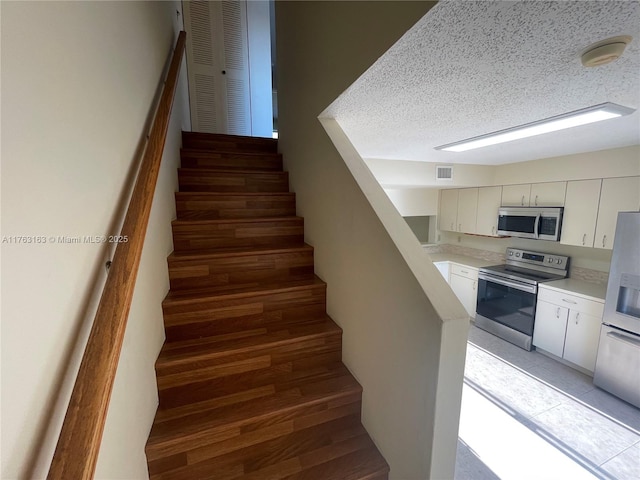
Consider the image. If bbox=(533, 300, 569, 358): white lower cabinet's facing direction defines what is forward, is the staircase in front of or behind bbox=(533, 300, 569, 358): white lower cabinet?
in front

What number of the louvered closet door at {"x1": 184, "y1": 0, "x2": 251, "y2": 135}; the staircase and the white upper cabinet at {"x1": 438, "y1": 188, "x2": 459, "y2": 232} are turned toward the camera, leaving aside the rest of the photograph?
3

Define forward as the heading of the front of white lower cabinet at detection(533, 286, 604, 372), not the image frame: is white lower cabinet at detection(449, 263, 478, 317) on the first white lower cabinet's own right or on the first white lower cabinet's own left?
on the first white lower cabinet's own right

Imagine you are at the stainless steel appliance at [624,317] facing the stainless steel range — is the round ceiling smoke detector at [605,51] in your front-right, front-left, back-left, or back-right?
back-left

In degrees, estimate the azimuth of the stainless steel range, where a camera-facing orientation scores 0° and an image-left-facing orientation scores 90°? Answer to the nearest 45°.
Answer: approximately 45°

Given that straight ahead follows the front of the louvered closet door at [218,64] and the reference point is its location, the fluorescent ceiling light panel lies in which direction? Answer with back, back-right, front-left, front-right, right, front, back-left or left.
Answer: front-left
